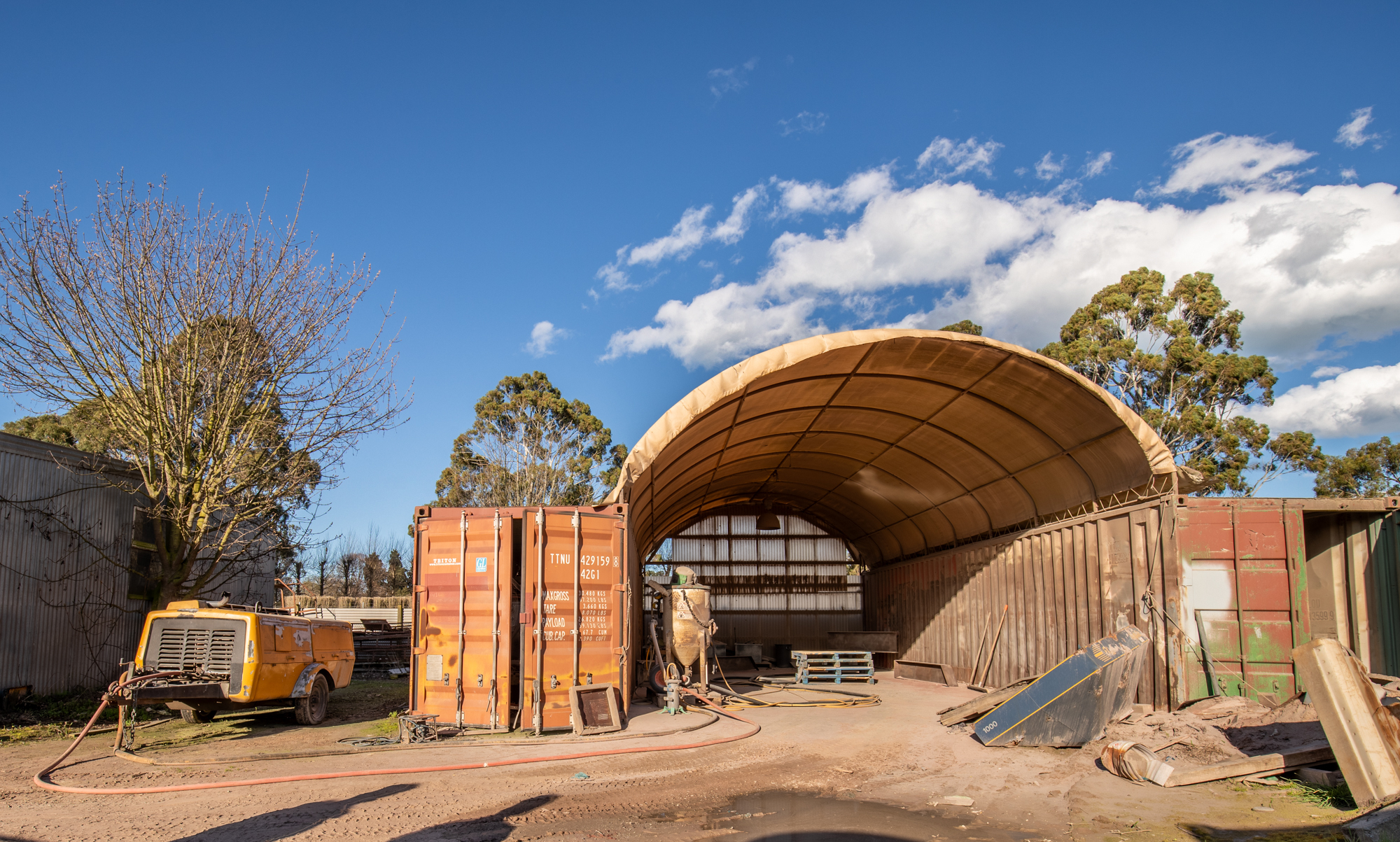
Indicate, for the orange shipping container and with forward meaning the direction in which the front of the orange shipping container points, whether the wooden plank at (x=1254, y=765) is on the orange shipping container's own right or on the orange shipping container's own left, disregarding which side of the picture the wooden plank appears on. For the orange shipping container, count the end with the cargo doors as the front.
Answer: on the orange shipping container's own left

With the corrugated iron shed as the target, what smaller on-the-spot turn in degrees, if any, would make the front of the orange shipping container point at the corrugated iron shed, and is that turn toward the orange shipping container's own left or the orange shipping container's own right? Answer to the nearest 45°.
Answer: approximately 135° to the orange shipping container's own right

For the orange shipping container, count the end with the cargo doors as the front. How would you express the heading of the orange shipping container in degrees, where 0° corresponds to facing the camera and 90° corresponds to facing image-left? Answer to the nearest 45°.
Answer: approximately 0°

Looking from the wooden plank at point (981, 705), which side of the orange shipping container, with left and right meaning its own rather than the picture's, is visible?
left

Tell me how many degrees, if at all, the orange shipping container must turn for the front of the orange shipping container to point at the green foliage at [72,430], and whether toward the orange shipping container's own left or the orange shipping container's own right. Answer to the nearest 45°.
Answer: approximately 135° to the orange shipping container's own right

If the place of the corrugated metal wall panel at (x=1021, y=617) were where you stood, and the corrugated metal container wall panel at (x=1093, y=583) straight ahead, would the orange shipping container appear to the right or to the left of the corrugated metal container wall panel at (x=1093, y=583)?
right

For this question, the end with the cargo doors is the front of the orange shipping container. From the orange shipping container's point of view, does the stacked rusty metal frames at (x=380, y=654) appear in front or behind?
behind

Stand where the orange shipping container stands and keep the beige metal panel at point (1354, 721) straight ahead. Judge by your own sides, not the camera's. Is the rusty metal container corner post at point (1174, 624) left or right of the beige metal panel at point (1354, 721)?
left

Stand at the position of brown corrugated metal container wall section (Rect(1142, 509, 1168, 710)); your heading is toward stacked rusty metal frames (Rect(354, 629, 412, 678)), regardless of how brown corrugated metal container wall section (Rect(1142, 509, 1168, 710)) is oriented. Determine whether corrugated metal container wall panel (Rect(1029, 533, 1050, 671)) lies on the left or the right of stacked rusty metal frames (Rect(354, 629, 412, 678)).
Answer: right

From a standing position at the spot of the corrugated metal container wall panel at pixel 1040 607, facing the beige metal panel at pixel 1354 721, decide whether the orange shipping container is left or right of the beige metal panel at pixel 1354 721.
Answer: right

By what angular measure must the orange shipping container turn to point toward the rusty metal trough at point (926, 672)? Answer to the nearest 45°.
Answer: approximately 135° to its left

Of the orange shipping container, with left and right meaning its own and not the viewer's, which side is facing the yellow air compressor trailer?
right

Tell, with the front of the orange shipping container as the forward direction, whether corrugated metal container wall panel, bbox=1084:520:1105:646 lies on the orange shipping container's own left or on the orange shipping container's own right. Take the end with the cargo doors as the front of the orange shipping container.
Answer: on the orange shipping container's own left
